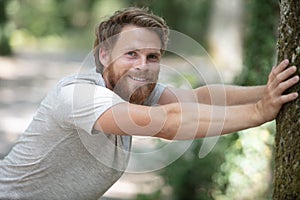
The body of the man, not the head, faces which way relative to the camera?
to the viewer's right
